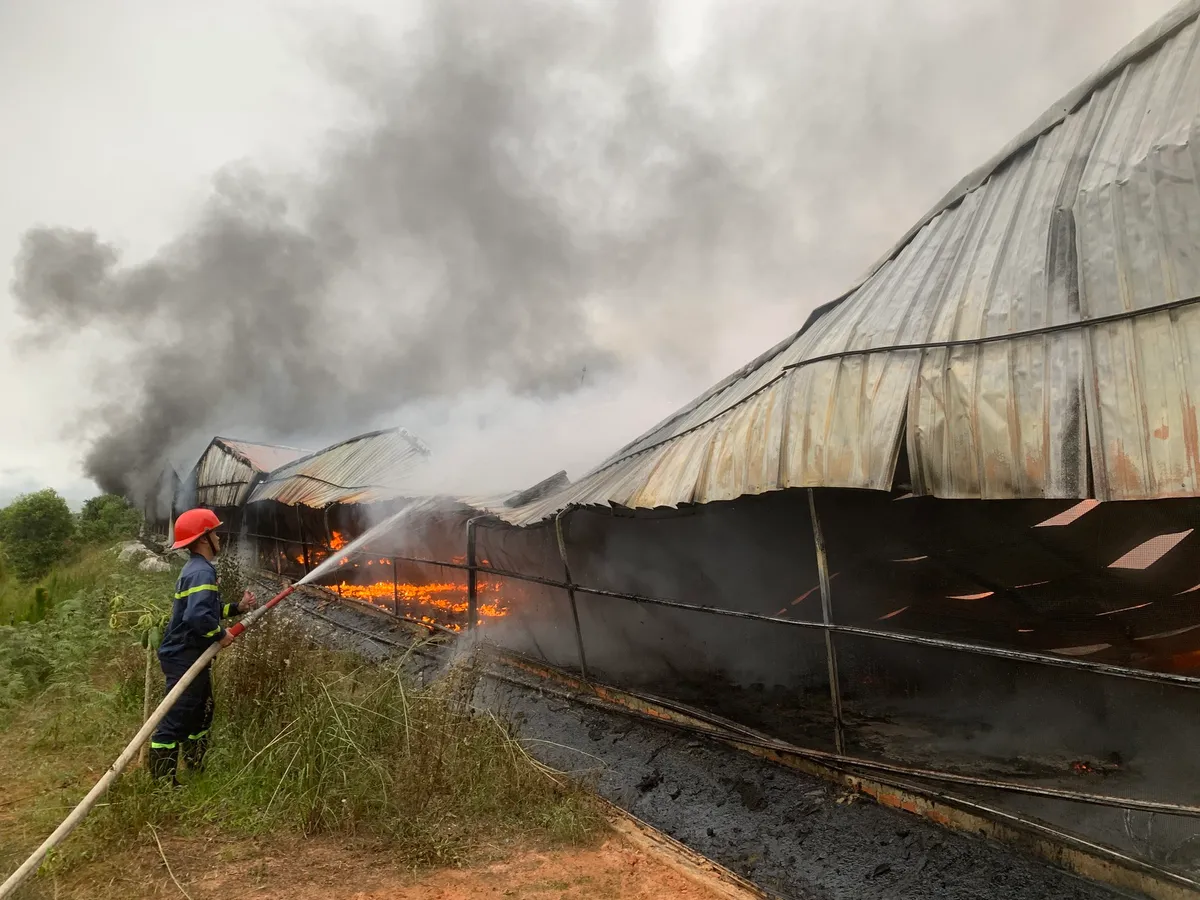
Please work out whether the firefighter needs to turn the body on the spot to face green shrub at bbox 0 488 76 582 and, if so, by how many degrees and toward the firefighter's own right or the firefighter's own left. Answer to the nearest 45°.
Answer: approximately 90° to the firefighter's own left

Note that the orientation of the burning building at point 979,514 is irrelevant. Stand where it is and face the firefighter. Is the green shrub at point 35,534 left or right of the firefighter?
right

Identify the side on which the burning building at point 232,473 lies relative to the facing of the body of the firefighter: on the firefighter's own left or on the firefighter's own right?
on the firefighter's own left

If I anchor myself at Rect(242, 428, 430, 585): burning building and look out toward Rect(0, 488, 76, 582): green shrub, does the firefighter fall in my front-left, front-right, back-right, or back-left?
back-left

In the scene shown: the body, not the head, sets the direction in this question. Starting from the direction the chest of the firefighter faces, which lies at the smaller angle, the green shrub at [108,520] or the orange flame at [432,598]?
the orange flame

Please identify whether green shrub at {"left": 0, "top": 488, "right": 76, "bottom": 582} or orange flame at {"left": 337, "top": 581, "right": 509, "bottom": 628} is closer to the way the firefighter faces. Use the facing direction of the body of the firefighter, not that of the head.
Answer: the orange flame

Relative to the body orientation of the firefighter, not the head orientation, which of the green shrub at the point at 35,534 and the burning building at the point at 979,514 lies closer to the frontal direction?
the burning building

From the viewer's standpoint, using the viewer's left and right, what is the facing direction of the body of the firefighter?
facing to the right of the viewer

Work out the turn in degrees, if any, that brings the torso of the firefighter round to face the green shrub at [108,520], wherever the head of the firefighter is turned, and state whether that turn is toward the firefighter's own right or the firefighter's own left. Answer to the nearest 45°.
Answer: approximately 90° to the firefighter's own left
